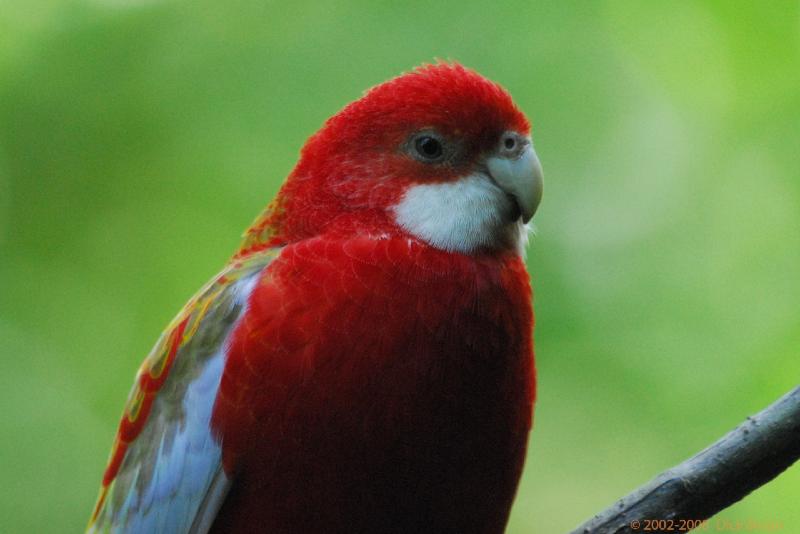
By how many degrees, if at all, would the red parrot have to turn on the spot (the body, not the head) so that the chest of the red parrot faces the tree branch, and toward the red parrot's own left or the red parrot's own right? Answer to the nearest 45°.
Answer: approximately 45° to the red parrot's own left

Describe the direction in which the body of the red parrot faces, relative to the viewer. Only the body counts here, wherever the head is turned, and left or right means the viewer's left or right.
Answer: facing the viewer and to the right of the viewer
